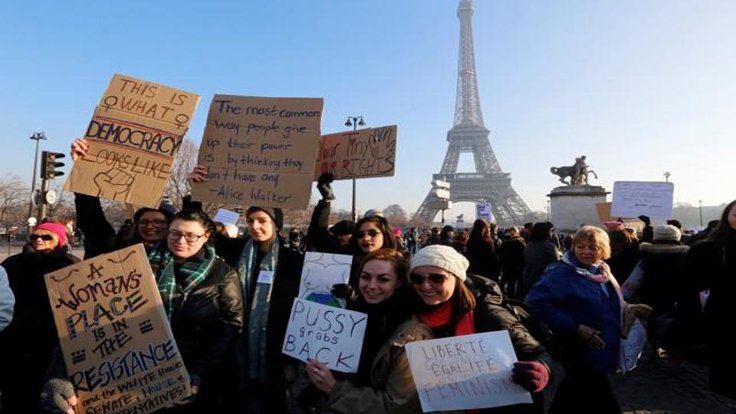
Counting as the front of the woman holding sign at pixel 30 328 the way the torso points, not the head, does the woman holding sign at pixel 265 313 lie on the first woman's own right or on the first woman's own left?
on the first woman's own left

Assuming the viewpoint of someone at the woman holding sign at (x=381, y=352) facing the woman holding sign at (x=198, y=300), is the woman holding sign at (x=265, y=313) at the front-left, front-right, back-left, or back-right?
front-right

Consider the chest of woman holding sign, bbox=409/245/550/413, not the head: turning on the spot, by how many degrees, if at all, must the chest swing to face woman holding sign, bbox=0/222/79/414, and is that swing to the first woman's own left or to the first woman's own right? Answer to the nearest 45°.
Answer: approximately 45° to the first woman's own right

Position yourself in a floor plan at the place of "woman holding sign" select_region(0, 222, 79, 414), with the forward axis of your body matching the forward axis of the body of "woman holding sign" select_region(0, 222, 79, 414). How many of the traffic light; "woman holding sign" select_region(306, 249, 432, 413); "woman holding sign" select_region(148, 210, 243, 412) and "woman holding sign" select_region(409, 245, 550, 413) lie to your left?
3

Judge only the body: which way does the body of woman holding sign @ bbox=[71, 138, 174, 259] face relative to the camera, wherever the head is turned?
toward the camera

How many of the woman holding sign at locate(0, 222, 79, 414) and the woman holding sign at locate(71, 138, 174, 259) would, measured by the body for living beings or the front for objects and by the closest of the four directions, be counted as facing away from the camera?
0

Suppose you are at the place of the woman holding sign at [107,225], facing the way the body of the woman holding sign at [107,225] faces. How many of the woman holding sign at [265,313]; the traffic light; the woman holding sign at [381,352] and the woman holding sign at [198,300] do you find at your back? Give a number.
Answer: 1

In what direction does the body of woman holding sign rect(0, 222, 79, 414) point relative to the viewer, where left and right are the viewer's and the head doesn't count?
facing the viewer and to the left of the viewer

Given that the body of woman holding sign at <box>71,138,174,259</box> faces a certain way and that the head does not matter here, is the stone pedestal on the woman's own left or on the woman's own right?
on the woman's own left

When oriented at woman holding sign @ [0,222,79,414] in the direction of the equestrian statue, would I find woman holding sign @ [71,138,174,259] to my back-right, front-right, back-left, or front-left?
front-right

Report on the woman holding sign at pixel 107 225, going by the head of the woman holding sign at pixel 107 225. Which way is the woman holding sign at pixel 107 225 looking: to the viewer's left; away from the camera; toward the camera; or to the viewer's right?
toward the camera

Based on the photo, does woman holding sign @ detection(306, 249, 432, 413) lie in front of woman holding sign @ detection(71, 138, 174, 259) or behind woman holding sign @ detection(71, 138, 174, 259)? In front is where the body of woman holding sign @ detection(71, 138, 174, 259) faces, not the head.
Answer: in front

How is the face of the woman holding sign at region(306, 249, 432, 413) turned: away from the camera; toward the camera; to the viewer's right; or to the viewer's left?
toward the camera

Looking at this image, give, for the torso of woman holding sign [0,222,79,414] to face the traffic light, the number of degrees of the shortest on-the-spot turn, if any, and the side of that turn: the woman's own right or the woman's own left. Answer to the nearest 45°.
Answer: approximately 135° to the woman's own right

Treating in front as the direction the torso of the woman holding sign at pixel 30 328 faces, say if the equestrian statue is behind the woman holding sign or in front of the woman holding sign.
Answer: behind

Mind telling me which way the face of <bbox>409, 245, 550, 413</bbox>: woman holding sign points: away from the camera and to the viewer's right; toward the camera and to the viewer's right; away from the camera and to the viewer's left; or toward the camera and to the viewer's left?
toward the camera and to the viewer's left
